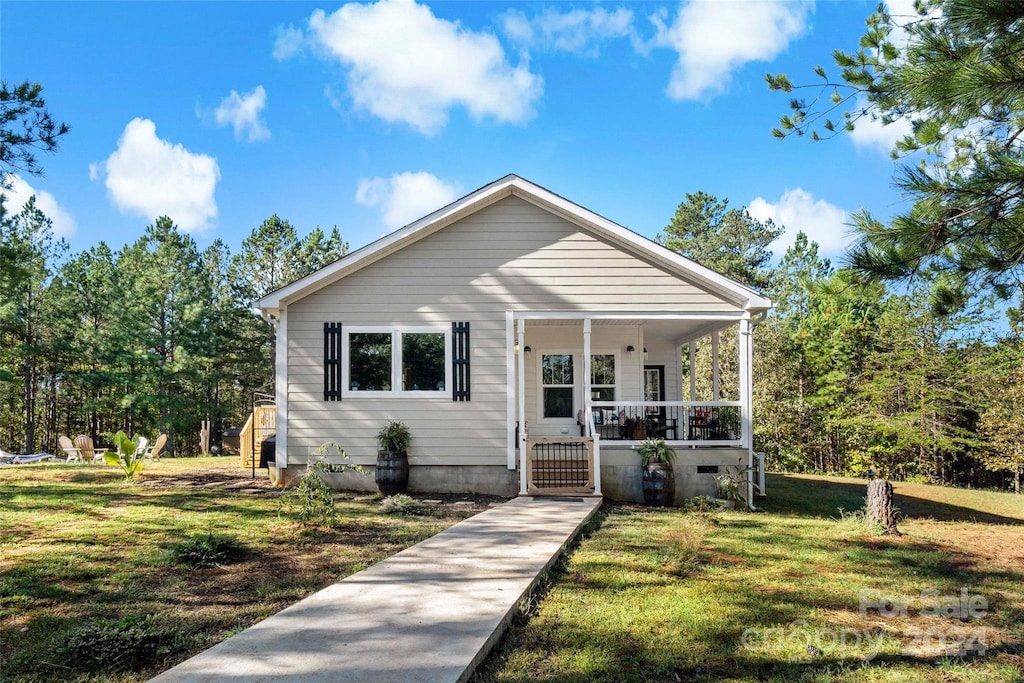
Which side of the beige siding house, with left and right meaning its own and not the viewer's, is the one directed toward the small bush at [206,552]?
front

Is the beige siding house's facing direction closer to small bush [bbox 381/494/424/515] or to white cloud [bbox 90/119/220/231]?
the small bush

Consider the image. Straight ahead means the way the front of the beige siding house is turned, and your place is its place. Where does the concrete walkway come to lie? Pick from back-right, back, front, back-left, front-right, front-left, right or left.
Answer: front

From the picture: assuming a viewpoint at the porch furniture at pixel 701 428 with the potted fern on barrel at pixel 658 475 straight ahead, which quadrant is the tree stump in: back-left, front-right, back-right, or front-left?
front-left

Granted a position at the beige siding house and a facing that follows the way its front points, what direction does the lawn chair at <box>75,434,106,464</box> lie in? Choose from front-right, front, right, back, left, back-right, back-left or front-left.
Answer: back-right

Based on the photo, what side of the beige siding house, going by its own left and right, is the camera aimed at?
front
